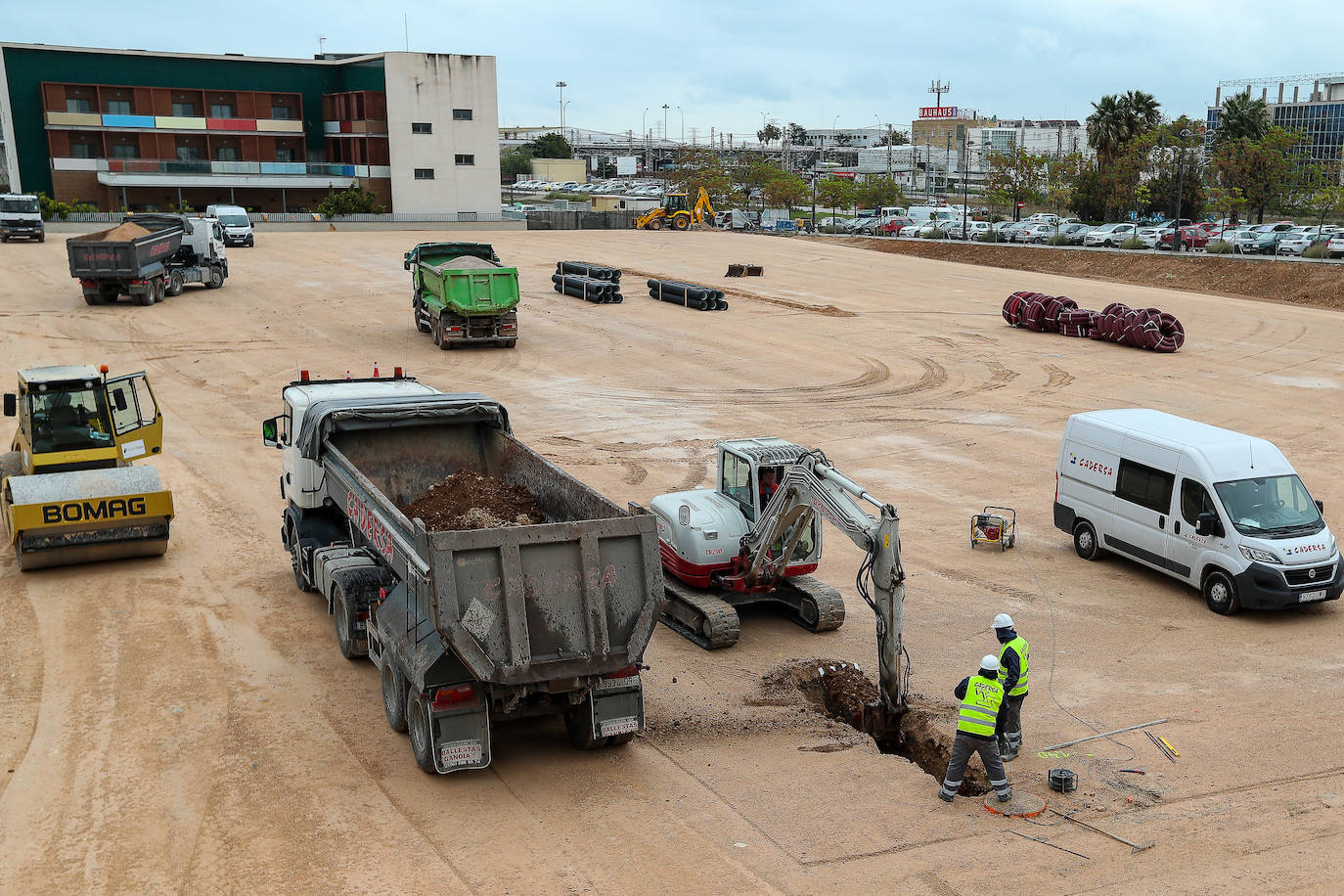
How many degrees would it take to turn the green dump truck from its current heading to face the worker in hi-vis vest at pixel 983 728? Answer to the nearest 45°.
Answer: approximately 180°

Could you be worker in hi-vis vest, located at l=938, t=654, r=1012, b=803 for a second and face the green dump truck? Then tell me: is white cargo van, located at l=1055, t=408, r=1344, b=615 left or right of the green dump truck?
right

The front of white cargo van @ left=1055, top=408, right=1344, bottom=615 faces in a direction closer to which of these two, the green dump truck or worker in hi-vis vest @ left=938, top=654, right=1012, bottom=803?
the worker in hi-vis vest

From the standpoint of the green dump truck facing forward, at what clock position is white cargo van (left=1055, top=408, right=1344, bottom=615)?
The white cargo van is roughly at 5 o'clock from the green dump truck.

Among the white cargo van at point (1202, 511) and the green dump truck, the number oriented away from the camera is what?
1

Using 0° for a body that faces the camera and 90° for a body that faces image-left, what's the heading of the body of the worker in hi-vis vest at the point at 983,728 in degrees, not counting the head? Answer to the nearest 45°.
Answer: approximately 180°

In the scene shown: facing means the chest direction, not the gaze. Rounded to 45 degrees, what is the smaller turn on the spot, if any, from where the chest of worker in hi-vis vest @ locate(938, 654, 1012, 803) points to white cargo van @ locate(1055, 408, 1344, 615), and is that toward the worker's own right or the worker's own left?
0° — they already face it

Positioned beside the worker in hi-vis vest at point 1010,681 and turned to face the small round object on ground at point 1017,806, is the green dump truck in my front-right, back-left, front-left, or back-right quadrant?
back-right

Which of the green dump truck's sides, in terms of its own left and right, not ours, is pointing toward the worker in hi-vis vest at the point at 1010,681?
back

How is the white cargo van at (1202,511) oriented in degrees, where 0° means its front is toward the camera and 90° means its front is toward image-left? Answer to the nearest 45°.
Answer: approximately 315°

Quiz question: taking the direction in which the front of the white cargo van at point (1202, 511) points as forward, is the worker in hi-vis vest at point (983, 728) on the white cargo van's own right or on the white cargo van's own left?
on the white cargo van's own right

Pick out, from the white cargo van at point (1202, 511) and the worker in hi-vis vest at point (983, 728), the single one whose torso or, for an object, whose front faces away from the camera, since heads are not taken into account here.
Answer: the worker in hi-vis vest

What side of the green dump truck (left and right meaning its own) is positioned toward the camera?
back
